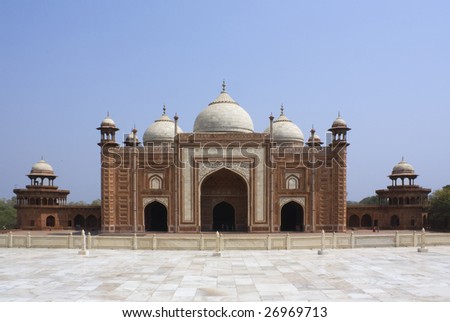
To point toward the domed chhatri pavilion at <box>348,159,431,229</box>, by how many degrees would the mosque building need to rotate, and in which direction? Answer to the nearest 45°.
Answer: approximately 135° to its left

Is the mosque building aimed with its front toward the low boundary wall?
yes

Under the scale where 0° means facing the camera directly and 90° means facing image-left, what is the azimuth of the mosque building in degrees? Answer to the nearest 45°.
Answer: approximately 0°

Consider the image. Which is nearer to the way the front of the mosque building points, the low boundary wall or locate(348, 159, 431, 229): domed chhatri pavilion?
the low boundary wall

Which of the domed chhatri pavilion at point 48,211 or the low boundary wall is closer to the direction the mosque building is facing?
the low boundary wall

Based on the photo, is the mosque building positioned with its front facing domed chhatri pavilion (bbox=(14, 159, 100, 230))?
no
